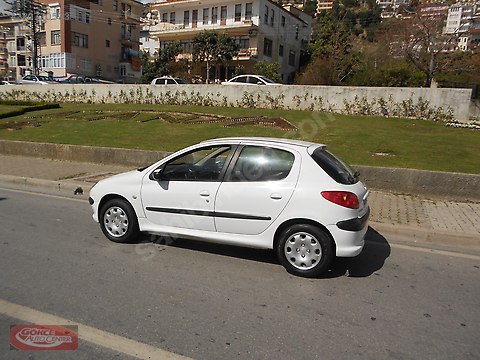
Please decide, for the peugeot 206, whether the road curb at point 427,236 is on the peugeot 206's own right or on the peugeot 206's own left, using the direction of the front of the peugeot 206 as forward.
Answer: on the peugeot 206's own right

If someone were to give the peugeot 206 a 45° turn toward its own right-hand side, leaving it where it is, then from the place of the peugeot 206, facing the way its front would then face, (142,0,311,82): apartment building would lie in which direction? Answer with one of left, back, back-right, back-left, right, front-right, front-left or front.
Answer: front

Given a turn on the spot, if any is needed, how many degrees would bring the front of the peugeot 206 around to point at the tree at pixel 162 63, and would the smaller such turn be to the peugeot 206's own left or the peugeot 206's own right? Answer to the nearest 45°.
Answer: approximately 45° to the peugeot 206's own right

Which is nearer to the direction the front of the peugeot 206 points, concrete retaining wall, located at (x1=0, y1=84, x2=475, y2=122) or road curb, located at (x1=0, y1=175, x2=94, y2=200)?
the road curb

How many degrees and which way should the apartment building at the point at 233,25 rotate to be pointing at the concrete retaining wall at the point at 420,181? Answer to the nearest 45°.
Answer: approximately 45° to its left

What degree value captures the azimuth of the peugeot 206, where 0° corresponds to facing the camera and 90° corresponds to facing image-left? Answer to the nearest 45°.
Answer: approximately 135°

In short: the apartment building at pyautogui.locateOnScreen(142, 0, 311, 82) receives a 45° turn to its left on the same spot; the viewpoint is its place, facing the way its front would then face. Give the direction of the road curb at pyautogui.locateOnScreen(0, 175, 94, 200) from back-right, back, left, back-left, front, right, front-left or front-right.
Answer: front

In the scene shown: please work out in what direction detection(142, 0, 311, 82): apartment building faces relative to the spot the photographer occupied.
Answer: facing the viewer and to the left of the viewer

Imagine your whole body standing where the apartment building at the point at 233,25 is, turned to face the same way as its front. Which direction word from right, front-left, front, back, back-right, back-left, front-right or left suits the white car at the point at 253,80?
front-left

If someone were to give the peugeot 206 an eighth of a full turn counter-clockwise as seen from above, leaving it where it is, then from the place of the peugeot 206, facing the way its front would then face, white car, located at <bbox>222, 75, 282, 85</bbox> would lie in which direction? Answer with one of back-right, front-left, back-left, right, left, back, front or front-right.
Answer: right

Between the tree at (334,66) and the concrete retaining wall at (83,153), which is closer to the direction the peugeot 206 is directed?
the concrete retaining wall

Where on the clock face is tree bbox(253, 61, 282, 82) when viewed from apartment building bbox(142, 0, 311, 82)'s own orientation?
The tree is roughly at 10 o'clock from the apartment building.

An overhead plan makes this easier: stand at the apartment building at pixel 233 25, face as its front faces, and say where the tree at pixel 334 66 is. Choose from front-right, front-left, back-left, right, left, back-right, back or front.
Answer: left

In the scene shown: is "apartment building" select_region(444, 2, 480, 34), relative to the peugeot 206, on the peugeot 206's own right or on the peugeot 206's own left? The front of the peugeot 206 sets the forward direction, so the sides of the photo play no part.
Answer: on the peugeot 206's own right
